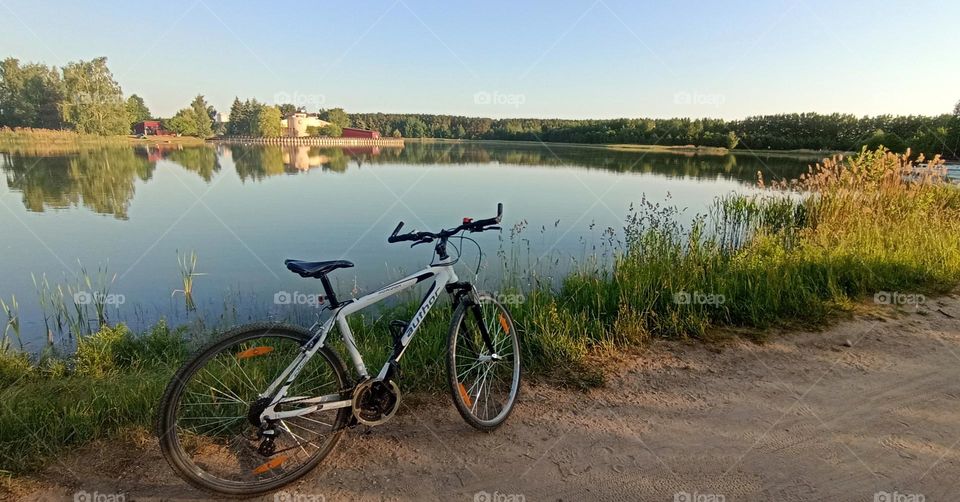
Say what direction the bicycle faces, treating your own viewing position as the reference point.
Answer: facing away from the viewer and to the right of the viewer
